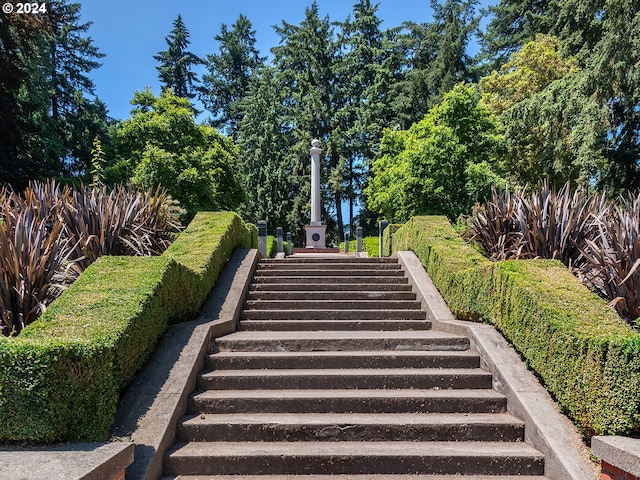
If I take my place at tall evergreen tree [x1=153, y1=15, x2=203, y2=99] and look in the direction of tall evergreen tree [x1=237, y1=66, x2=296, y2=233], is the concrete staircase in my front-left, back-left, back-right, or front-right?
front-right

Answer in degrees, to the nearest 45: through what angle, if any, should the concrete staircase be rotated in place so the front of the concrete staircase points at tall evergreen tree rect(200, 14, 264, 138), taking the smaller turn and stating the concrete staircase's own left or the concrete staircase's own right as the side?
approximately 180°

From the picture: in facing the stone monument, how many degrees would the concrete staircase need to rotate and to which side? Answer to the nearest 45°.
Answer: approximately 180°

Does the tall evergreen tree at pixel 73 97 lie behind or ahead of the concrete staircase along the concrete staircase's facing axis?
behind

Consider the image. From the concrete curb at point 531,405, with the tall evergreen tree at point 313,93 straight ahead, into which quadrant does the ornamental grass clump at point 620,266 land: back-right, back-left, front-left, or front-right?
front-right

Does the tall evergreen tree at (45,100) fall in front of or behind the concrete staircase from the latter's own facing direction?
behind

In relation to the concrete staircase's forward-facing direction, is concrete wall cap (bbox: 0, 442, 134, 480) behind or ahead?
ahead

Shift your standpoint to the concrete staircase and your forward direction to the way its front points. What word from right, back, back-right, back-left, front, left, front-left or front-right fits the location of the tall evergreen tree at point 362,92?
back

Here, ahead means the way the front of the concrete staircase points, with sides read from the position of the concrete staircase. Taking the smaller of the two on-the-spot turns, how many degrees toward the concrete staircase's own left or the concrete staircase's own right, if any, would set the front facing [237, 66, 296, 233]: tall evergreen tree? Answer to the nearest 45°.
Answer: approximately 180°

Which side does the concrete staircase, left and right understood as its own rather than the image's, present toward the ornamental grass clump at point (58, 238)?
right

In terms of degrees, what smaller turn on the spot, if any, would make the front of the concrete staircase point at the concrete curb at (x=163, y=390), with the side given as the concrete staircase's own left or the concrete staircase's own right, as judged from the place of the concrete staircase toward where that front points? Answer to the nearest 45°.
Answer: approximately 90° to the concrete staircase's own right

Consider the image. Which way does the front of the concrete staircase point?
toward the camera
